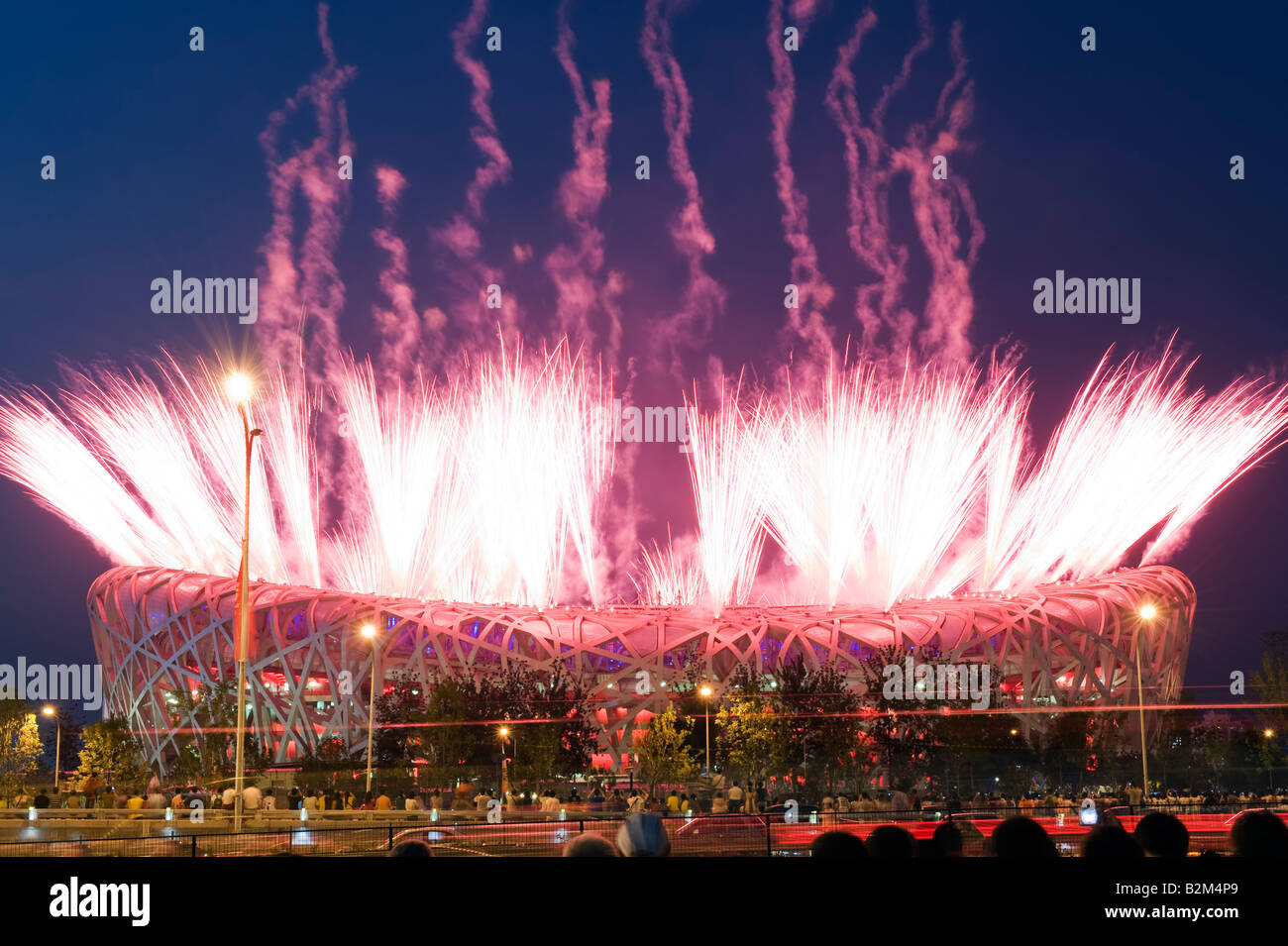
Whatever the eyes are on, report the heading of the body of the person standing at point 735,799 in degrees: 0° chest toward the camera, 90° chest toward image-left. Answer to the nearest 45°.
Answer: approximately 180°

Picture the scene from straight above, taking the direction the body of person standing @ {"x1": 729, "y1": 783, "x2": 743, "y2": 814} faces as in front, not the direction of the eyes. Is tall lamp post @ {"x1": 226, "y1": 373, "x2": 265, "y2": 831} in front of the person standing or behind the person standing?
behind

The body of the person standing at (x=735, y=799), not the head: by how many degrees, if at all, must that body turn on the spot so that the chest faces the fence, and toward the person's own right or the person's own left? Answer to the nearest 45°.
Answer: approximately 180°
